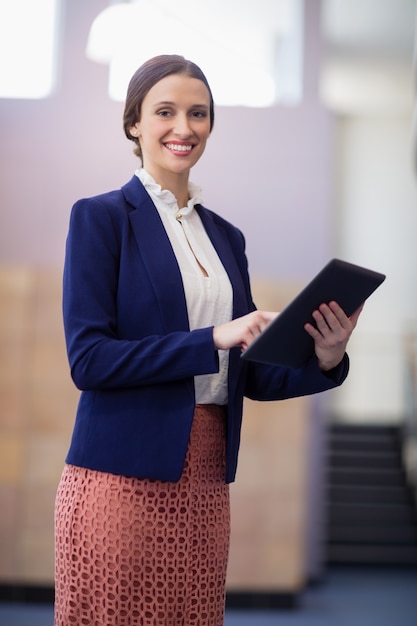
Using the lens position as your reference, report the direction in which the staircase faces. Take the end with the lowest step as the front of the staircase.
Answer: facing the viewer

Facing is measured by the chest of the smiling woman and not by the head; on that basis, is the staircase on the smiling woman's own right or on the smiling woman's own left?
on the smiling woman's own left

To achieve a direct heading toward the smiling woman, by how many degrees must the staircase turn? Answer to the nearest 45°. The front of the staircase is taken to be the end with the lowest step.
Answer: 0° — it already faces them

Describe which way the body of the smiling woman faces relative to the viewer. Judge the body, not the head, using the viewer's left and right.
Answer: facing the viewer and to the right of the viewer

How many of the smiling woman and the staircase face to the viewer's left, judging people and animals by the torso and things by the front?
0
